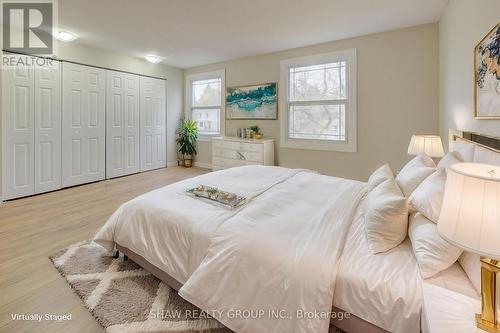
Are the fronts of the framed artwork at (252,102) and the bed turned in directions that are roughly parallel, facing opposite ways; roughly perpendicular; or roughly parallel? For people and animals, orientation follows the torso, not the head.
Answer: roughly perpendicular

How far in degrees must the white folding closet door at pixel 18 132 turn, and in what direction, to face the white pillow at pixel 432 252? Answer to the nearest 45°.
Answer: approximately 45° to its right

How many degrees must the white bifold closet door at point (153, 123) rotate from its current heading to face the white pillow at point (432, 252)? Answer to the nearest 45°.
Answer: approximately 45° to its right

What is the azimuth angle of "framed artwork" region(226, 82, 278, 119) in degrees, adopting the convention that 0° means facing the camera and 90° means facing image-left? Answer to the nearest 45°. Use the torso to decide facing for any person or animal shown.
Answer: approximately 45°

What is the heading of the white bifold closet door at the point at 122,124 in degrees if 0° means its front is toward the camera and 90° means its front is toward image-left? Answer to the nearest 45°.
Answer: approximately 315°

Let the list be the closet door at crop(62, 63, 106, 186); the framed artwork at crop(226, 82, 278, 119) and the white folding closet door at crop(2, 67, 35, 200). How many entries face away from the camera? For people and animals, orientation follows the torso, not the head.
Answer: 0

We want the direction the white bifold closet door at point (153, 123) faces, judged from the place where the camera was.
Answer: facing the viewer and to the right of the viewer

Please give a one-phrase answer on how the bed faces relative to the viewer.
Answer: facing away from the viewer and to the left of the viewer

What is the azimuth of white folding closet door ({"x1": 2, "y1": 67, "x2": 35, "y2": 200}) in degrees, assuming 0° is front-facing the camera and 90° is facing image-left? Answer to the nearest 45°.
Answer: approximately 315°
